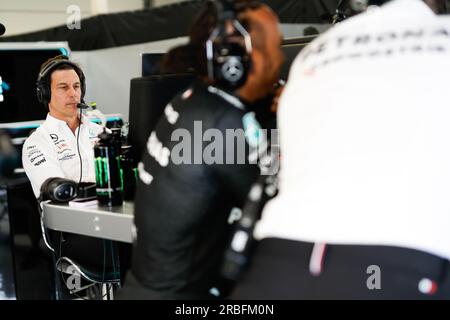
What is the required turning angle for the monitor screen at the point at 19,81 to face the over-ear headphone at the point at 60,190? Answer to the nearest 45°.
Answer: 0° — it already faces it

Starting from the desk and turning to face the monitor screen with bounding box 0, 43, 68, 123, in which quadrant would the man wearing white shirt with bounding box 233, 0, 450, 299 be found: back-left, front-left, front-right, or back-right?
back-right

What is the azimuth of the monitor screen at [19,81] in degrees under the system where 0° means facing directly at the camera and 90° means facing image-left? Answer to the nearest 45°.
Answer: approximately 0°

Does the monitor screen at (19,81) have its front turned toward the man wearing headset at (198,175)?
yes

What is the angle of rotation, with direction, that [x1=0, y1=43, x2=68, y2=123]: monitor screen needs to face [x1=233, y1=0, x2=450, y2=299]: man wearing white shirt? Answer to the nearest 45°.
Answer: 0° — it already faces them

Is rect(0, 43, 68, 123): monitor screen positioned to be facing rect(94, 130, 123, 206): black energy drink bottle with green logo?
yes
